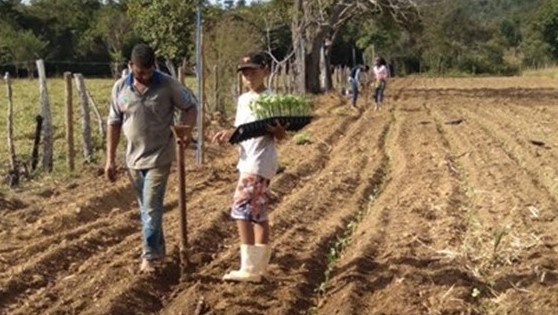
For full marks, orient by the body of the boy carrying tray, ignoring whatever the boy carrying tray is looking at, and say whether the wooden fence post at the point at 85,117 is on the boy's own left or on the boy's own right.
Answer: on the boy's own right

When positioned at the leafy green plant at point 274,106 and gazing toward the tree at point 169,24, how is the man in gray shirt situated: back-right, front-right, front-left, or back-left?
front-left

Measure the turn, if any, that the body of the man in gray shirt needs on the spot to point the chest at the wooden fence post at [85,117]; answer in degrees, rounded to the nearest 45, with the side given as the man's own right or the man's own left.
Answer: approximately 180°

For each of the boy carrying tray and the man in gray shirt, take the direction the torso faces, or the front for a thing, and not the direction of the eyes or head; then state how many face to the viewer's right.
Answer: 0

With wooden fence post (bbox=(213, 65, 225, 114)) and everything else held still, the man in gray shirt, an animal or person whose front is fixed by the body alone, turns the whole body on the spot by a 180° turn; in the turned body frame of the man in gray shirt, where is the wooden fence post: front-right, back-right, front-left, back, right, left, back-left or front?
front

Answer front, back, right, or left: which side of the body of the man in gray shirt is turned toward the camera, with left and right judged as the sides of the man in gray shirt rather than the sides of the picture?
front

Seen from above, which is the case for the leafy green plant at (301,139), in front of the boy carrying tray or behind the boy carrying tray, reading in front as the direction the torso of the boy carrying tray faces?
behind

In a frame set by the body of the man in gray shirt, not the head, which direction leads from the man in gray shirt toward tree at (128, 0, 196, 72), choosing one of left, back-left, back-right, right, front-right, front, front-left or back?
back

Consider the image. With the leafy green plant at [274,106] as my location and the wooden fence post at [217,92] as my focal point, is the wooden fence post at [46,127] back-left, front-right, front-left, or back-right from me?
front-left

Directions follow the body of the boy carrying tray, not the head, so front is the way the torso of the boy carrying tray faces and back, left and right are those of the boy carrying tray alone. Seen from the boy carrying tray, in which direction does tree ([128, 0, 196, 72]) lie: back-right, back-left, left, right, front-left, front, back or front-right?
back-right

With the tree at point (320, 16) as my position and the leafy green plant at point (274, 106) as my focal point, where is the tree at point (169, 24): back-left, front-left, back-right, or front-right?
front-right

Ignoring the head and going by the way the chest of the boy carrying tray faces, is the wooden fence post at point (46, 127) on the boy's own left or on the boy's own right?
on the boy's own right

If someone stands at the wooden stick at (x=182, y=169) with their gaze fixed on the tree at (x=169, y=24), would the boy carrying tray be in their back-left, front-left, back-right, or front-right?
back-right

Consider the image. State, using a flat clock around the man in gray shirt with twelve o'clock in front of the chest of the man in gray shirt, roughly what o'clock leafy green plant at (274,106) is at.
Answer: The leafy green plant is roughly at 10 o'clock from the man in gray shirt.

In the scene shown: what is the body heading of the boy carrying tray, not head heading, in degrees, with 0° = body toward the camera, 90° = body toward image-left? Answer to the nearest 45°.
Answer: approximately 45°

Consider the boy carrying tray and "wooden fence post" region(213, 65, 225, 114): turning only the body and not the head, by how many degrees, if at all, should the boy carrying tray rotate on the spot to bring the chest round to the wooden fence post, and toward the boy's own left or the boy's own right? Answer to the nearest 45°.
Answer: approximately 135° to the boy's own right
